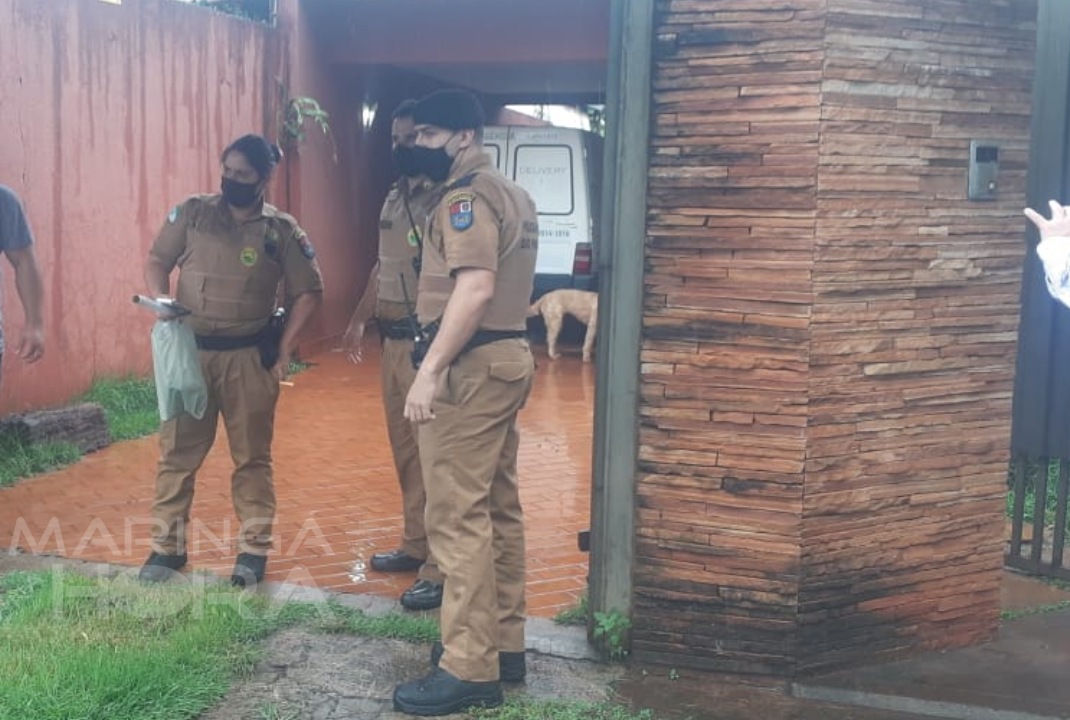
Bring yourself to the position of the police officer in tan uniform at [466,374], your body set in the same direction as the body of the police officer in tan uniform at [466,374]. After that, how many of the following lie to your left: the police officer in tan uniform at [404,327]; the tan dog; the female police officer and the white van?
0

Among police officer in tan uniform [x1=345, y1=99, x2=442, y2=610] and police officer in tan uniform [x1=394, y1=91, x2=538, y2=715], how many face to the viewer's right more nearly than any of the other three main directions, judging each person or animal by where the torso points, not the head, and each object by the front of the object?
0

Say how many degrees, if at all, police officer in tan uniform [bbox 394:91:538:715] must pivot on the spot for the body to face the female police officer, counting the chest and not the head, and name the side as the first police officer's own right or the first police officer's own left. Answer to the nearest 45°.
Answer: approximately 45° to the first police officer's own right

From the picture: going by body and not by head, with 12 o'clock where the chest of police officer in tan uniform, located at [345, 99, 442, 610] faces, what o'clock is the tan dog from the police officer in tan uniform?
The tan dog is roughly at 5 o'clock from the police officer in tan uniform.

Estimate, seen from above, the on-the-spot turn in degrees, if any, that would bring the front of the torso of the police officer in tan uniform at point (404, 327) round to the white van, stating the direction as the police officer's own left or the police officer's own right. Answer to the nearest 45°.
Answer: approximately 135° to the police officer's own right

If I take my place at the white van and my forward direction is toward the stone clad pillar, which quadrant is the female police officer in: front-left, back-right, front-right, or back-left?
front-right

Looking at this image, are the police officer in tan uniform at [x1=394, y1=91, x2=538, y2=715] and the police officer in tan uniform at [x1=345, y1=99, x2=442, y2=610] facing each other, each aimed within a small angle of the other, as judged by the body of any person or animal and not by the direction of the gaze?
no

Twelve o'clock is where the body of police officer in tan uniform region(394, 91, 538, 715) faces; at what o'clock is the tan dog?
The tan dog is roughly at 3 o'clock from the police officer in tan uniform.

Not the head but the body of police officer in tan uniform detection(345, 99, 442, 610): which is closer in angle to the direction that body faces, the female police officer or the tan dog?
the female police officer

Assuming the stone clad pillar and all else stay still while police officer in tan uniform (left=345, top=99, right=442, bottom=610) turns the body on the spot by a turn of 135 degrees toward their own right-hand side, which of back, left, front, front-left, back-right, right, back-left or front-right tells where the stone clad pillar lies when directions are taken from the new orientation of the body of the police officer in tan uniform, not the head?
back-right

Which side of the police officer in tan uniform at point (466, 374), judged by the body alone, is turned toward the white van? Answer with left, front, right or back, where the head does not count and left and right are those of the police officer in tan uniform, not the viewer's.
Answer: right

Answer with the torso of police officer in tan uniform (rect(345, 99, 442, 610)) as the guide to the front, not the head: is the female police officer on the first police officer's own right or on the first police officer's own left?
on the first police officer's own right

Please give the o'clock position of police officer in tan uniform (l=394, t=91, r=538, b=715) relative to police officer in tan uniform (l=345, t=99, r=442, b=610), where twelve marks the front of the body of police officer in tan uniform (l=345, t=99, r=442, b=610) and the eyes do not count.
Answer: police officer in tan uniform (l=394, t=91, r=538, b=715) is roughly at 10 o'clock from police officer in tan uniform (l=345, t=99, r=442, b=610).

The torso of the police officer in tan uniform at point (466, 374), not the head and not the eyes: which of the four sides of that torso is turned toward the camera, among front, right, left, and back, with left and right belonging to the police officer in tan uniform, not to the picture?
left

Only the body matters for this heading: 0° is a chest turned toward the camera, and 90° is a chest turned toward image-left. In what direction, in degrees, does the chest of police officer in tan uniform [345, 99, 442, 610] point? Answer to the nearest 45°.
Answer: approximately 45°

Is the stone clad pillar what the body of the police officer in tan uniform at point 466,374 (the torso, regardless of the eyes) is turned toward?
no
